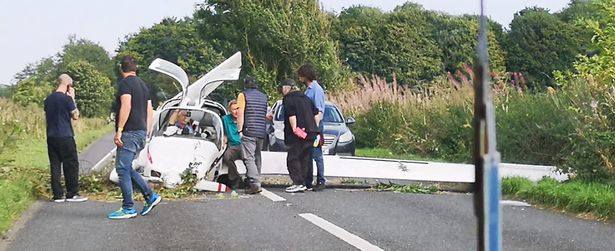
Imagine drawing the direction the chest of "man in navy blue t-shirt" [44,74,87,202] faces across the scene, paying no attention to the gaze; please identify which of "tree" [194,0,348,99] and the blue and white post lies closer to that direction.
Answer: the tree

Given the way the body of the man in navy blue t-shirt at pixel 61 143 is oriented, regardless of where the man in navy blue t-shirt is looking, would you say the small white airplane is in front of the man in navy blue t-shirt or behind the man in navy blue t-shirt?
in front

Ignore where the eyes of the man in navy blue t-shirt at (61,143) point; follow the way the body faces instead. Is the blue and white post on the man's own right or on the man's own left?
on the man's own right

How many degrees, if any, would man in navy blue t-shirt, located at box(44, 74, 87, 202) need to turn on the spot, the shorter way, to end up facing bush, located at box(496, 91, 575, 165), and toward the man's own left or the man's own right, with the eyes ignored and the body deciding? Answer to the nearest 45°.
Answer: approximately 45° to the man's own right

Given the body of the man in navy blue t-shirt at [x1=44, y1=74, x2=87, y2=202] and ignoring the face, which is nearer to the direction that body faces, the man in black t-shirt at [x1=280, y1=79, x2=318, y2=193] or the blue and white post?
the man in black t-shirt

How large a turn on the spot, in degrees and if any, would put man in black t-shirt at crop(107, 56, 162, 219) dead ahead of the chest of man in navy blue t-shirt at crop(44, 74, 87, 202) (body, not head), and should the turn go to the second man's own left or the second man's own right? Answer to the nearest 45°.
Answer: approximately 90° to the second man's own right

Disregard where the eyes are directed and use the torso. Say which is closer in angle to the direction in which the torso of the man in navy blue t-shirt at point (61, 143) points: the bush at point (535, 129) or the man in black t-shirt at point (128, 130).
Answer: the bush

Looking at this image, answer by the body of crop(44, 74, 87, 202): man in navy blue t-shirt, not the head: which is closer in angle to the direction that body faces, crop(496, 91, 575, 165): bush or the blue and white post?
the bush

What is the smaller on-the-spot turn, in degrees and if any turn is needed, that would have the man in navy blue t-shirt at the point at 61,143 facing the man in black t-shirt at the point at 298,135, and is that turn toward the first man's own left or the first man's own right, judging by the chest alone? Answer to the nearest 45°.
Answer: approximately 45° to the first man's own right

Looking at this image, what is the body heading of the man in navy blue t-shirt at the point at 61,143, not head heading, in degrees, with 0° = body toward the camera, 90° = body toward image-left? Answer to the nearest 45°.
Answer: approximately 225°
